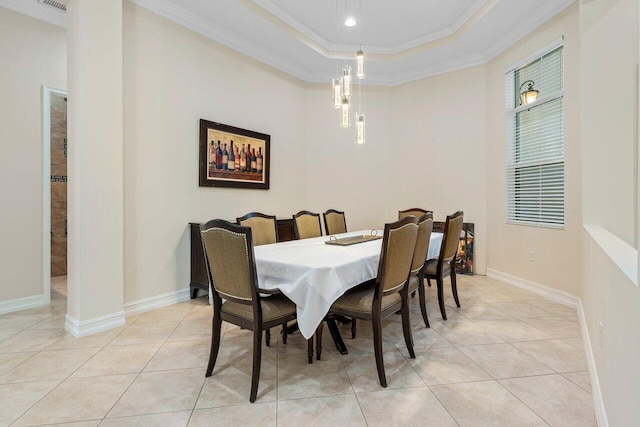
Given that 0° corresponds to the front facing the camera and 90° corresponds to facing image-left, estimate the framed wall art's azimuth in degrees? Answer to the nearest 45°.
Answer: approximately 315°

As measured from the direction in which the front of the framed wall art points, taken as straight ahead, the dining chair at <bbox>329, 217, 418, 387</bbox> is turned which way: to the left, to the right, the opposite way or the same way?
the opposite way

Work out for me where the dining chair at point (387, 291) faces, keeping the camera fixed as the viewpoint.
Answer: facing away from the viewer and to the left of the viewer

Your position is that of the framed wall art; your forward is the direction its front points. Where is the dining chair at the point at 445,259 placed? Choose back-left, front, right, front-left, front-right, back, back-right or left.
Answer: front

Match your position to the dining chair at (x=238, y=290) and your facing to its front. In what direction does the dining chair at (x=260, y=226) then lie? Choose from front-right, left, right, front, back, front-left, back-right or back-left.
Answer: front-left

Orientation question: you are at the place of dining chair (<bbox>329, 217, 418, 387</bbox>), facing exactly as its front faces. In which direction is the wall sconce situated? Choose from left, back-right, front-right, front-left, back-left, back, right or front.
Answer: right

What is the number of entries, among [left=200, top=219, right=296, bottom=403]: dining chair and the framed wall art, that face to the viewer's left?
0

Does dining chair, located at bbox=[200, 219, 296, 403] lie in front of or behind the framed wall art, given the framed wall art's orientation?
in front

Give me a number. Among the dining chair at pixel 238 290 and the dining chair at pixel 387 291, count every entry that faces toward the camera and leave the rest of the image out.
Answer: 0

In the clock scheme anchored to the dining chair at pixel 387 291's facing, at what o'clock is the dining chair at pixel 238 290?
the dining chair at pixel 238 290 is roughly at 10 o'clock from the dining chair at pixel 387 291.

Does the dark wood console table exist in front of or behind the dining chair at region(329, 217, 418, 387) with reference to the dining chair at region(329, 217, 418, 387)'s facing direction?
in front

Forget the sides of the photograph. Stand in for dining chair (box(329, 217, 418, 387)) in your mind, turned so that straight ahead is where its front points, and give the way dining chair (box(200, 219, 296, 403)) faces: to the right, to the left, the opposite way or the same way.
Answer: to the right

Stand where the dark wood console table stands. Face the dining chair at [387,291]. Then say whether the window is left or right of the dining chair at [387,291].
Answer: left

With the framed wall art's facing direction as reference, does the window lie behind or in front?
in front

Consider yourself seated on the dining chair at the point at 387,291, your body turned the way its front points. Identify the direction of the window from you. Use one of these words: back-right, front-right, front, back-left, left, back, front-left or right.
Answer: right

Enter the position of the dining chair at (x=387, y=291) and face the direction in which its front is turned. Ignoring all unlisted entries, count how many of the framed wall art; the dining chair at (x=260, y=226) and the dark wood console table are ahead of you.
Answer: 3
